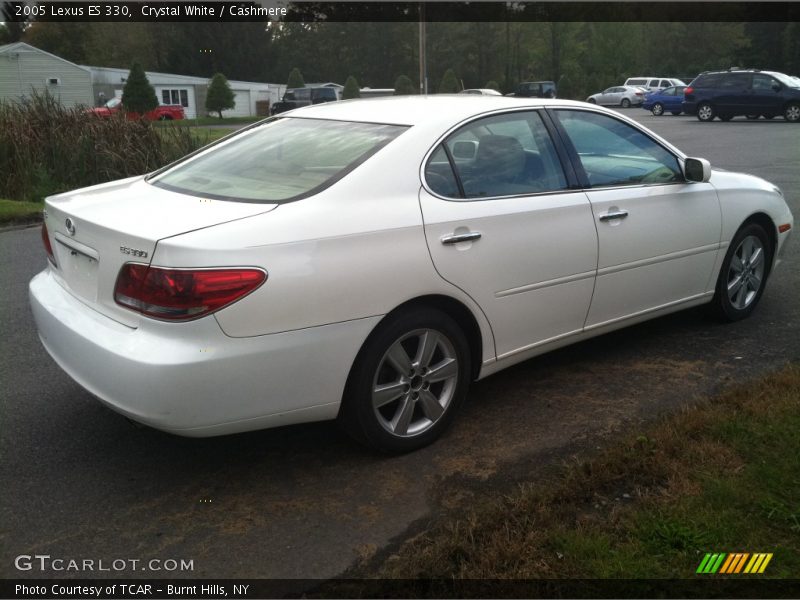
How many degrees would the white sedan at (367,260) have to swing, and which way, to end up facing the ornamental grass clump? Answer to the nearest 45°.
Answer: approximately 90° to its left

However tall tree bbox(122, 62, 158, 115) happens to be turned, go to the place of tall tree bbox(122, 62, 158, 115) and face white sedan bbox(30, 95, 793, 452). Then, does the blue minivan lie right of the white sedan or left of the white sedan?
left

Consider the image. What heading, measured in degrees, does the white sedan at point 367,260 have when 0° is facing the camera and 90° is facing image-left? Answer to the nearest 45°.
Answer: approximately 225°

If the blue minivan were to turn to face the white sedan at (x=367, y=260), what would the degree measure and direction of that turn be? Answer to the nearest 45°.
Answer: approximately 90° to its right

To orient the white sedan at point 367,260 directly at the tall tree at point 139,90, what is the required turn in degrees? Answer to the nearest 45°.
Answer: approximately 45° to its left

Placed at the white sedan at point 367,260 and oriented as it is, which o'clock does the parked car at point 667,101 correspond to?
The parked car is roughly at 11 o'clock from the white sedan.

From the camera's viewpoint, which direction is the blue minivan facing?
to the viewer's right

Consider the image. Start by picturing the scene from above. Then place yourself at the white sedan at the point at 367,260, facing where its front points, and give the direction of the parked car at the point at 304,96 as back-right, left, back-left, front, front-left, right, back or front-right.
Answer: front-left

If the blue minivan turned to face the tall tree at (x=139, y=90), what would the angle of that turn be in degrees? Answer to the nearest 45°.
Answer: approximately 180°
